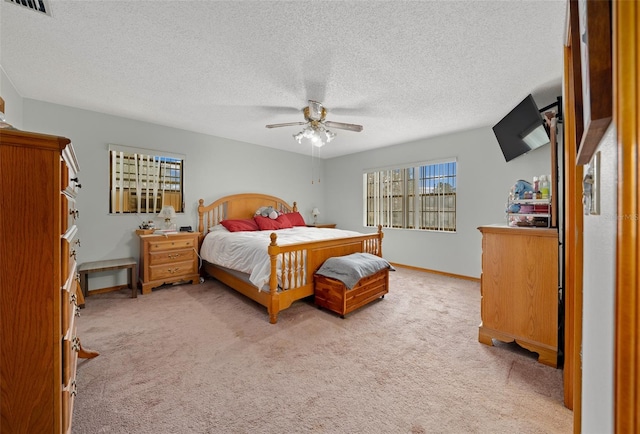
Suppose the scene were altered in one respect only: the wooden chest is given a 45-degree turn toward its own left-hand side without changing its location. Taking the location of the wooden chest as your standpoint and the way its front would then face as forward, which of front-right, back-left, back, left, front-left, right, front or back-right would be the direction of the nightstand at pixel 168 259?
back

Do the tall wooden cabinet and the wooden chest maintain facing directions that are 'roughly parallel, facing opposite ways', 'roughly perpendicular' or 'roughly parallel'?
roughly perpendicular

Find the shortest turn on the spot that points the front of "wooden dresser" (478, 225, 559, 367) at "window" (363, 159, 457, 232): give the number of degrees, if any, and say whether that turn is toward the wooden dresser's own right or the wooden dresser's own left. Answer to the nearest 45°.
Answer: approximately 45° to the wooden dresser's own right

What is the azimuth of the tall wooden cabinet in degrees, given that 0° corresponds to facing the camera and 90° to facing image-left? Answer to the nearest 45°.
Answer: approximately 270°

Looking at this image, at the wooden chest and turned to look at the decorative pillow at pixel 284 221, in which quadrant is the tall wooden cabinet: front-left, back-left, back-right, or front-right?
back-left

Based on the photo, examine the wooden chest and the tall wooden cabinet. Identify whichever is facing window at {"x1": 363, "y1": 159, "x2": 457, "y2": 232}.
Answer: the tall wooden cabinet

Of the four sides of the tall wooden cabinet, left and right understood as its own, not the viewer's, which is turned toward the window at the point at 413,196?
front

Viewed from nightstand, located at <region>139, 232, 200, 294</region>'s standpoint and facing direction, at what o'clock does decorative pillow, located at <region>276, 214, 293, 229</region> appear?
The decorative pillow is roughly at 10 o'clock from the nightstand.

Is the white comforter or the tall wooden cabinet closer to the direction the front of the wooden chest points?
the tall wooden cabinet

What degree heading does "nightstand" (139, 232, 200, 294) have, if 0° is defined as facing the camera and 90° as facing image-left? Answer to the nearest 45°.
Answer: approximately 315°

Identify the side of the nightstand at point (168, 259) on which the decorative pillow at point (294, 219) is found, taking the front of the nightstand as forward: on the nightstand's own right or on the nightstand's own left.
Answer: on the nightstand's own left

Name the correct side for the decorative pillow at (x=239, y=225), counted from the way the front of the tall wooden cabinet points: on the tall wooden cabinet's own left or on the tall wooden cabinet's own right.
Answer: on the tall wooden cabinet's own left

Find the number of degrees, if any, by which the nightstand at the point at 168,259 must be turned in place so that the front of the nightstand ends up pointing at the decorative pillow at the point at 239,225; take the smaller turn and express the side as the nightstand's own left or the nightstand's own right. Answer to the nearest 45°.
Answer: approximately 45° to the nightstand's own left

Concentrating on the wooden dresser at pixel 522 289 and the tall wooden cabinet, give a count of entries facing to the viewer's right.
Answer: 1

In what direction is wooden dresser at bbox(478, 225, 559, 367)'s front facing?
to the viewer's left

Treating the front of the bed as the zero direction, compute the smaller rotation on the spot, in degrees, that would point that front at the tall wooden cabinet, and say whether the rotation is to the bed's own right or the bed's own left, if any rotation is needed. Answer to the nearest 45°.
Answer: approximately 90° to the bed's own right

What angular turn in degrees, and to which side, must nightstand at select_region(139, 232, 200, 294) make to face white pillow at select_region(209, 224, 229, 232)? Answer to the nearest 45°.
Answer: approximately 90° to its left
